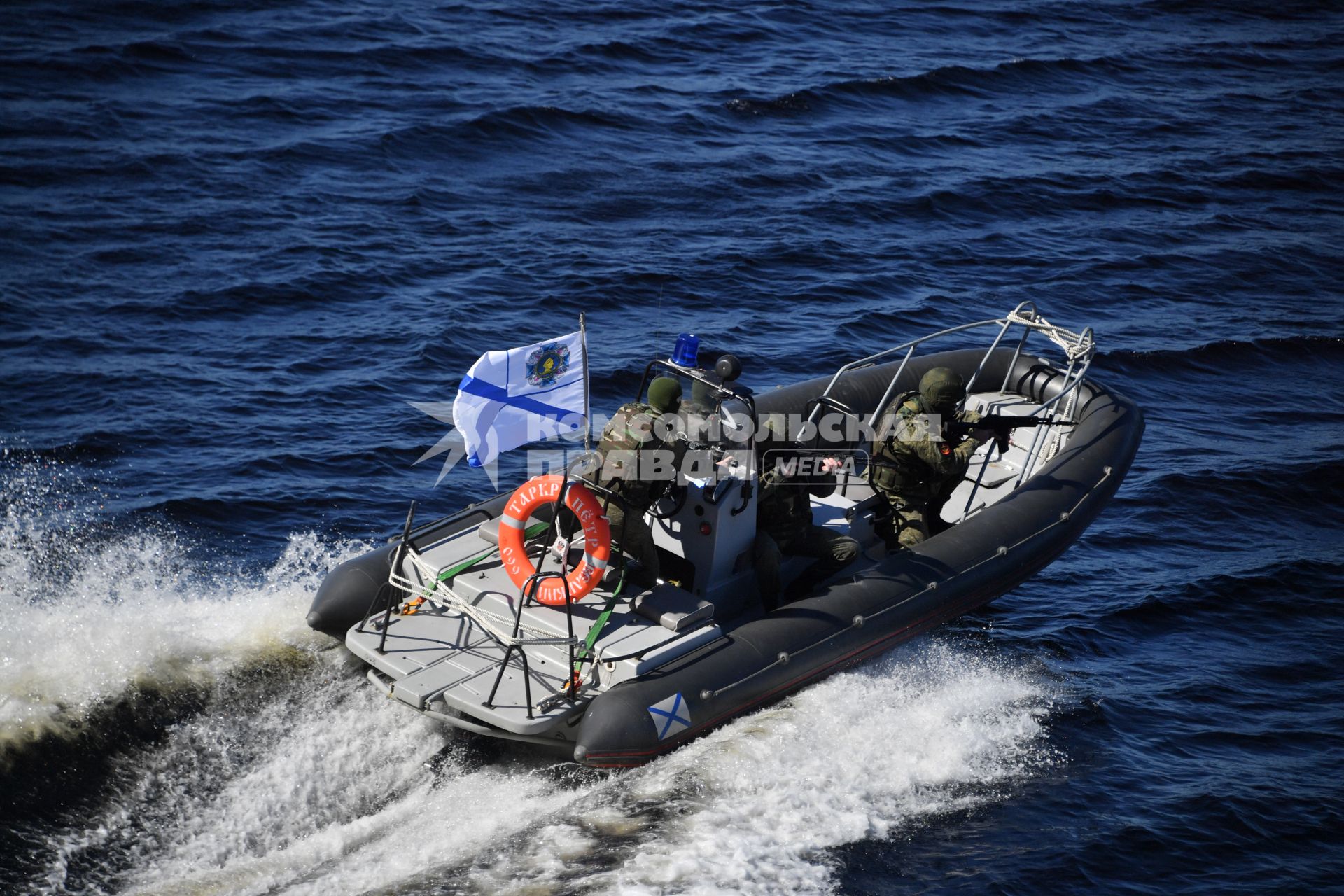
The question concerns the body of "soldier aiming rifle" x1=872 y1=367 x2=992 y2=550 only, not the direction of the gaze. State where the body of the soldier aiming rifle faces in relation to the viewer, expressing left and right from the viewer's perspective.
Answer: facing to the right of the viewer

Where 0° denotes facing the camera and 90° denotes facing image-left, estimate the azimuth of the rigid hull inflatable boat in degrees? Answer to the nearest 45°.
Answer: approximately 225°

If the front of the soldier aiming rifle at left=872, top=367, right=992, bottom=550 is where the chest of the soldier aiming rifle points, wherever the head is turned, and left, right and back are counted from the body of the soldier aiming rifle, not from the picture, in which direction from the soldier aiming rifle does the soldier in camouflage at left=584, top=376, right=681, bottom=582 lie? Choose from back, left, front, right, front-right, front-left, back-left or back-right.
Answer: back-right

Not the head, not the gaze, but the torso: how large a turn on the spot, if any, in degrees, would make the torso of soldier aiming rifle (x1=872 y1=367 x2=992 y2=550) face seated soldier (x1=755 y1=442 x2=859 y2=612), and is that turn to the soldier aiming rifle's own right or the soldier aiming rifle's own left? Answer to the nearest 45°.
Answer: approximately 135° to the soldier aiming rifle's own right

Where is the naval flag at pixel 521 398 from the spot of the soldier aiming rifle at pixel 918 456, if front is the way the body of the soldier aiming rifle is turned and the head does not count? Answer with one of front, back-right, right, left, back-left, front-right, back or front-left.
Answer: back-right

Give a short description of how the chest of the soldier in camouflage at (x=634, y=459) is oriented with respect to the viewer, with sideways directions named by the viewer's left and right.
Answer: facing away from the viewer and to the right of the viewer

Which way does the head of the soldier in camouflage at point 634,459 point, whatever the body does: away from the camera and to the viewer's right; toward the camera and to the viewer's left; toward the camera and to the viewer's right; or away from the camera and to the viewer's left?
away from the camera and to the viewer's right
